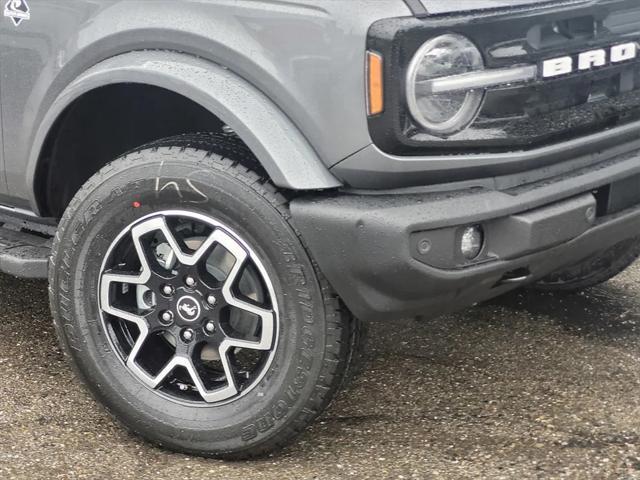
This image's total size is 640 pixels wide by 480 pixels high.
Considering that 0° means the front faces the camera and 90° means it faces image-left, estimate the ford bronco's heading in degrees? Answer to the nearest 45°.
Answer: approximately 315°
